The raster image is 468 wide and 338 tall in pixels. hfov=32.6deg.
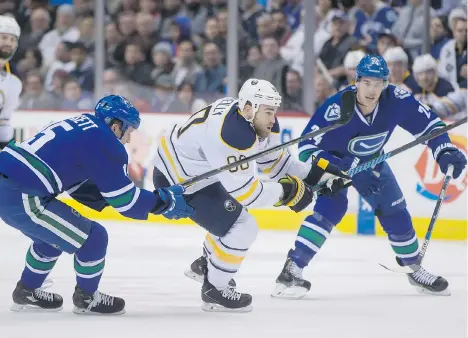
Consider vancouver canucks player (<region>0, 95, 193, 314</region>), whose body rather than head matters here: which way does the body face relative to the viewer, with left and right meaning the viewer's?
facing to the right of the viewer

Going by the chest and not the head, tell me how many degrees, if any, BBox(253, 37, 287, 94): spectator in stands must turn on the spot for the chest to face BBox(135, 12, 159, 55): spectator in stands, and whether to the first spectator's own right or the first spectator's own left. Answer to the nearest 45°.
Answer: approximately 135° to the first spectator's own right

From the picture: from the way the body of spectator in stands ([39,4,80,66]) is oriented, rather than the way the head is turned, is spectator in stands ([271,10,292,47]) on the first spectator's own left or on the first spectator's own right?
on the first spectator's own left

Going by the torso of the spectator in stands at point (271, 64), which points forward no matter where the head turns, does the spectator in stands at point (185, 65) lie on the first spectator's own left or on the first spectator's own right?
on the first spectator's own right
